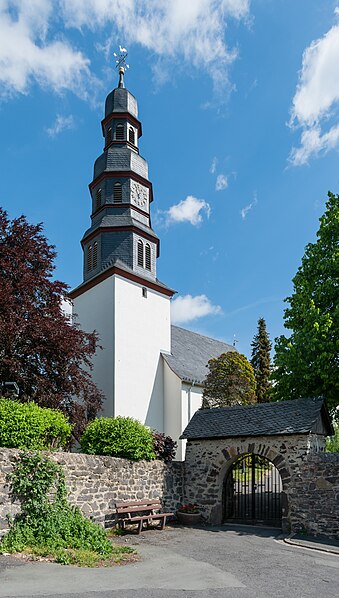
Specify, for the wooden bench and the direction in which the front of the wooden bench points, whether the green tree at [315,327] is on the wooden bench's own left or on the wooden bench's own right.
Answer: on the wooden bench's own left

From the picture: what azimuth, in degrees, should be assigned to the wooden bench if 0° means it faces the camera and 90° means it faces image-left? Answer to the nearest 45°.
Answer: approximately 315°

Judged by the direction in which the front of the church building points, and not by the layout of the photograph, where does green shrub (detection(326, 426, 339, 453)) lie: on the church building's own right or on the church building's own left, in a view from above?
on the church building's own left

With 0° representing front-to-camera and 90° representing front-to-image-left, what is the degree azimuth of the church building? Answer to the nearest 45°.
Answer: approximately 45°

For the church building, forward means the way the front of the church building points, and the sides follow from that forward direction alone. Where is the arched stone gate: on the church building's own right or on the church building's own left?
on the church building's own left

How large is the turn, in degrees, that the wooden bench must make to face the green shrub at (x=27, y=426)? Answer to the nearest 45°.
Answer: approximately 90° to its right
